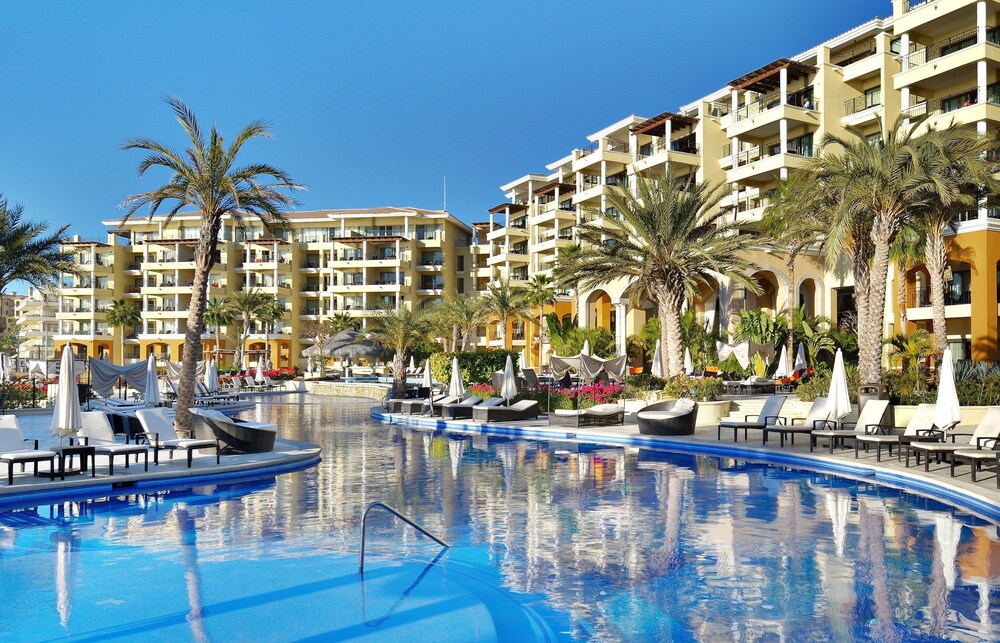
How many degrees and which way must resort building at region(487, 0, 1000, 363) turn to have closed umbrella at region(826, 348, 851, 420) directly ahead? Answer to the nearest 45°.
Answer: approximately 45° to its left

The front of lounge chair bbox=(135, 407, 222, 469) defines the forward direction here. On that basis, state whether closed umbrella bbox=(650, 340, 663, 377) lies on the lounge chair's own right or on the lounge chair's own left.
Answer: on the lounge chair's own left

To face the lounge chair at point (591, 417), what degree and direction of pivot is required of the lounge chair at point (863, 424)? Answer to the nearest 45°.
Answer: approximately 90° to its right

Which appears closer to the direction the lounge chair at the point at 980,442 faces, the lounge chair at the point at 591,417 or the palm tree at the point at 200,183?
the palm tree

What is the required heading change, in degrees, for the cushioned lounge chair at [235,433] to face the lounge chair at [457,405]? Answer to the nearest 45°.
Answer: approximately 90° to its left

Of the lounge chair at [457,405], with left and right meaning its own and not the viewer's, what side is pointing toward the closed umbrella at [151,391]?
front

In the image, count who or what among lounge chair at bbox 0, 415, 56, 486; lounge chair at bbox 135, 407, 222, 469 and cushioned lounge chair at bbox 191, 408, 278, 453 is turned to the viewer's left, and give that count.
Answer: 0

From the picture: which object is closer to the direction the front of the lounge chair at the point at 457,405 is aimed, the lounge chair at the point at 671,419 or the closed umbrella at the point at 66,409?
the closed umbrella

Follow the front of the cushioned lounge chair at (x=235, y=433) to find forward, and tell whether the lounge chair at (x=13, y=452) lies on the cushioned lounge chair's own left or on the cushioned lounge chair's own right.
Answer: on the cushioned lounge chair's own right

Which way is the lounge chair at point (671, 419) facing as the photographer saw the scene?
facing the viewer and to the left of the viewer

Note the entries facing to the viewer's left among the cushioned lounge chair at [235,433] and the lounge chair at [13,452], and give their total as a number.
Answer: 0

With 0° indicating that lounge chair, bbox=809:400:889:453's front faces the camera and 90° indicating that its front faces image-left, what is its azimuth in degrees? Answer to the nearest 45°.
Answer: approximately 45°

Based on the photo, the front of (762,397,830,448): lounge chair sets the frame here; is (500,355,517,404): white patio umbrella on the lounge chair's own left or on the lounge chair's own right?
on the lounge chair's own right

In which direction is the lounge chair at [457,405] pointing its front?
to the viewer's left
